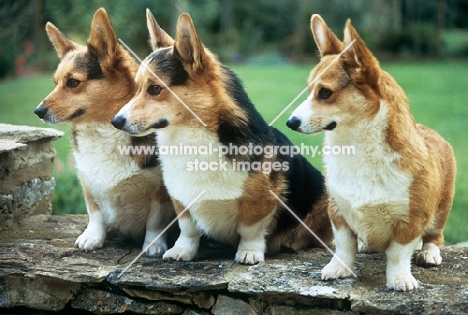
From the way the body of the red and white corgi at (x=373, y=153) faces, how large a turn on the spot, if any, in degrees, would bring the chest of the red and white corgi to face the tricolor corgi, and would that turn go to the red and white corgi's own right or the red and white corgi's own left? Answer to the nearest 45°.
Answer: approximately 45° to the red and white corgi's own right

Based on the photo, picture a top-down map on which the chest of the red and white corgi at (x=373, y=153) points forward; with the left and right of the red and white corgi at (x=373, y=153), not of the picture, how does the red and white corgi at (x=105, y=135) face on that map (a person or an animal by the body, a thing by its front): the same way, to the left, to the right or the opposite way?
the same way

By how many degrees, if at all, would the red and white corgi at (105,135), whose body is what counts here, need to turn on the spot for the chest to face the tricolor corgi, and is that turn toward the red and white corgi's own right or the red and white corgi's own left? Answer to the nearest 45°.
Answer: approximately 90° to the red and white corgi's own left

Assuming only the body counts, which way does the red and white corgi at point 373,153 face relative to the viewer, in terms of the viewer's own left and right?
facing the viewer and to the left of the viewer

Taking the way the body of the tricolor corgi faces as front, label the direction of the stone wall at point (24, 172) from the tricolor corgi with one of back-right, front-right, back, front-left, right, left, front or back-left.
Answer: right

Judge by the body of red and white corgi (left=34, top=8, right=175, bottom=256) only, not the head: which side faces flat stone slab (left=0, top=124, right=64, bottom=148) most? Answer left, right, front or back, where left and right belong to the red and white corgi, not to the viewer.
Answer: right

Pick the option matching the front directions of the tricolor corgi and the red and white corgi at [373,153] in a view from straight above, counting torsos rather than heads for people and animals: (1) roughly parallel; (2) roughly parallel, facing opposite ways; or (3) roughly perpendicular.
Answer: roughly parallel

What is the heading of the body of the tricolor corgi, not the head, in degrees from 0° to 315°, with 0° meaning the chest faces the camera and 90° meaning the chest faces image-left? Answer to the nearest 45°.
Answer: approximately 45°

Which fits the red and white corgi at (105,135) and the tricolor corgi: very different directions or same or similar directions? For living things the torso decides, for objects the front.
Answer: same or similar directions

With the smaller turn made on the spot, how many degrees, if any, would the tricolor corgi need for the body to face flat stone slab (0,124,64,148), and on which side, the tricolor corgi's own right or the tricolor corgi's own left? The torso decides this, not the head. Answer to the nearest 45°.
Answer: approximately 90° to the tricolor corgi's own right

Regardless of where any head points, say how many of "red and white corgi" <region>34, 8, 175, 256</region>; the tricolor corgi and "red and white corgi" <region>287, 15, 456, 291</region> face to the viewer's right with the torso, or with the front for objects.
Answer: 0

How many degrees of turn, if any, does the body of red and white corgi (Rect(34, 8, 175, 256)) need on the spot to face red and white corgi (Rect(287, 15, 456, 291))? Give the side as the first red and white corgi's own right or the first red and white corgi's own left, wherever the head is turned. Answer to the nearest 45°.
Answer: approximately 90° to the first red and white corgi's own left

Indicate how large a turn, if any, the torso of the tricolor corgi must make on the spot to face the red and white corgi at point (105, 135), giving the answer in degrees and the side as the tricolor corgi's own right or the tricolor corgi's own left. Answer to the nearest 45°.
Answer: approximately 90° to the tricolor corgi's own right

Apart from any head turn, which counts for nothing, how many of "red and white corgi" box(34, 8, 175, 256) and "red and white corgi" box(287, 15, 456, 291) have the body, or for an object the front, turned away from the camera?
0

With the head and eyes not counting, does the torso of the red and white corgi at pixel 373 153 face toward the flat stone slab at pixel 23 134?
no

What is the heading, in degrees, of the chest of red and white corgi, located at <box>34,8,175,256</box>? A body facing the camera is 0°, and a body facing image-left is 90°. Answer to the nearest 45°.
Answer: approximately 45°

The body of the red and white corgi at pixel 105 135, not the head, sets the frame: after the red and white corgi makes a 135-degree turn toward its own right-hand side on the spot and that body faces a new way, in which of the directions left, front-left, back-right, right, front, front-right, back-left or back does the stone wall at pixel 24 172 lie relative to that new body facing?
front-left

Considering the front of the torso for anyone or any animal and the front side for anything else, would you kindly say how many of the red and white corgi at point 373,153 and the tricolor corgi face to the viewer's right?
0
